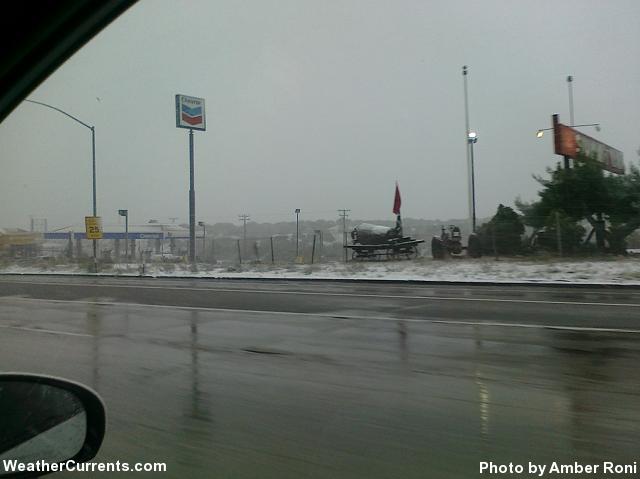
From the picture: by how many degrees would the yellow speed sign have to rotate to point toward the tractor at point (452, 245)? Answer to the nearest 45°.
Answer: approximately 45° to its left

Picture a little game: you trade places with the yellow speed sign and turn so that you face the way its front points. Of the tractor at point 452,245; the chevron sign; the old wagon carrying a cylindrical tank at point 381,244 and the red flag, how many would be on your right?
0

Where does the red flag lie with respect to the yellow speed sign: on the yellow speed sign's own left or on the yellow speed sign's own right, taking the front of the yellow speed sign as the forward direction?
on the yellow speed sign's own left

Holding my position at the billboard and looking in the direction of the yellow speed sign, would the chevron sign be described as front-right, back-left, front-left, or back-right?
front-right

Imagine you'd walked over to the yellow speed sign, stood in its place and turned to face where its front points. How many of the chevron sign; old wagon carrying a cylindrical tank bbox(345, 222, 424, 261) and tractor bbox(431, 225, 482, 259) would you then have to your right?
0

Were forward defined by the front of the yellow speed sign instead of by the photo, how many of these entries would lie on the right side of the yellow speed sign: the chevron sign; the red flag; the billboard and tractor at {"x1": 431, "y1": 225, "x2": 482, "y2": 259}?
0

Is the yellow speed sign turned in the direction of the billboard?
no

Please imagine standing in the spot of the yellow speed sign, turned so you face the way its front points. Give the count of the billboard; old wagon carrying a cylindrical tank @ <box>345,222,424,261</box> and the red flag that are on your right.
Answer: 0

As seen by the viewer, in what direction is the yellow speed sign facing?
toward the camera

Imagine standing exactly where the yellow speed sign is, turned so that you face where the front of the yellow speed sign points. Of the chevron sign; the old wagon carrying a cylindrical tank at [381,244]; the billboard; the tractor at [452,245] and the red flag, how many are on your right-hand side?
0

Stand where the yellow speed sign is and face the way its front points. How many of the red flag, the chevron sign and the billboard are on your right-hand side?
0

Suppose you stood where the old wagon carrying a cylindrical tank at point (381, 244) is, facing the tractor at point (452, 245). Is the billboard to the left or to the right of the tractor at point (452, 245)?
left

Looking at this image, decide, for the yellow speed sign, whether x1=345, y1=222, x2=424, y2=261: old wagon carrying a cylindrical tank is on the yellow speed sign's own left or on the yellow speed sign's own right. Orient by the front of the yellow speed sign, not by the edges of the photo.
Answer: on the yellow speed sign's own left

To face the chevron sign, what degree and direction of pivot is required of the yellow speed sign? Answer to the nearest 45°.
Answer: approximately 135° to its left
